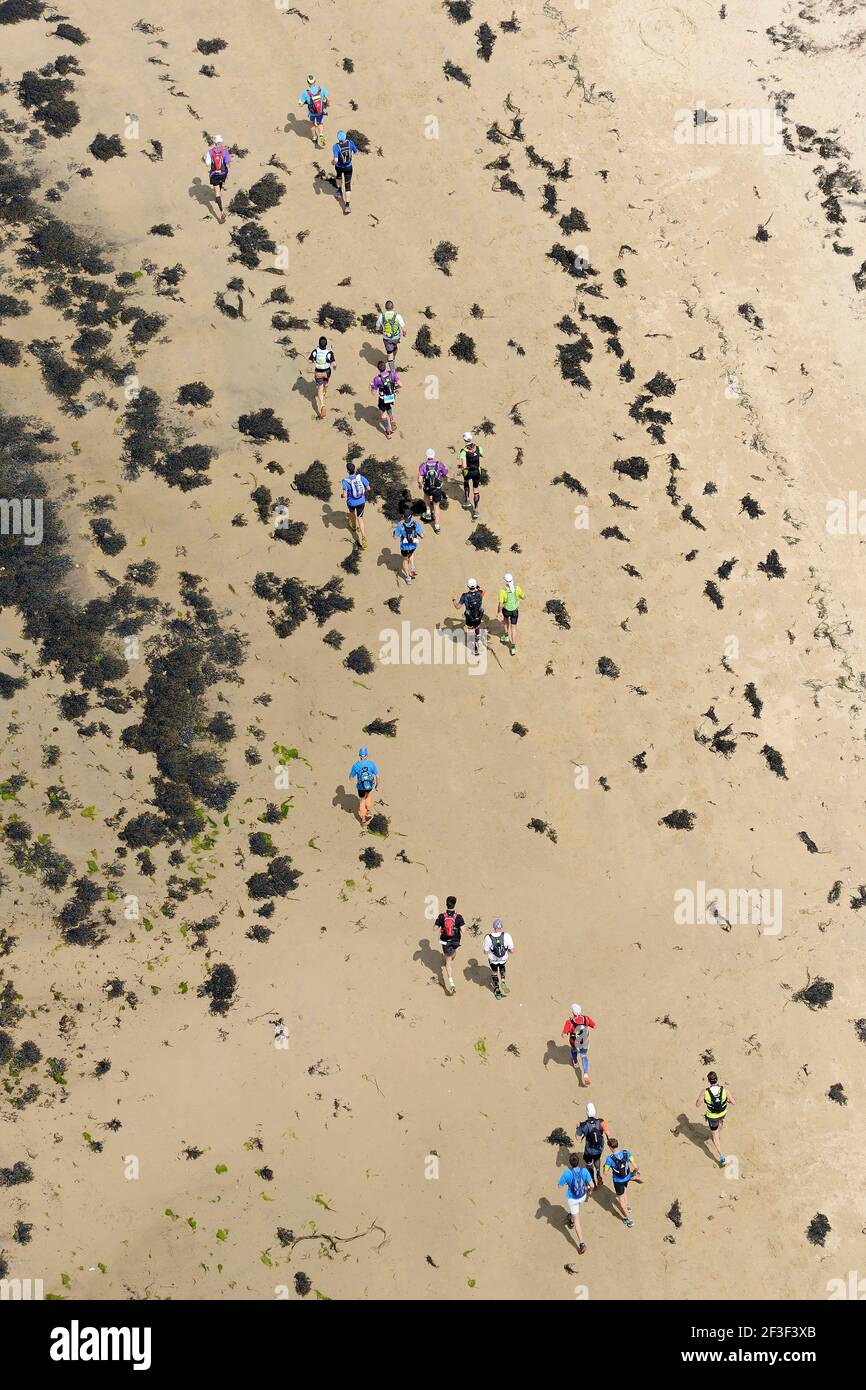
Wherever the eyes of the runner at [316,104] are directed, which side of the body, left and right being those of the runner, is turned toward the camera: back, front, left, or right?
back

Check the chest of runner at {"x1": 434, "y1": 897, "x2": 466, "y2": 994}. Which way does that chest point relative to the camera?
away from the camera

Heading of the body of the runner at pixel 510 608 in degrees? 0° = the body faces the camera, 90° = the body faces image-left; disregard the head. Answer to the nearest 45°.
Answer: approximately 180°

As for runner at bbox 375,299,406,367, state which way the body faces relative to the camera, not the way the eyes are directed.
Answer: away from the camera

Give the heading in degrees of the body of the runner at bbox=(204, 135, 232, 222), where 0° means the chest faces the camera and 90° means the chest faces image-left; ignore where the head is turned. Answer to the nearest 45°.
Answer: approximately 180°

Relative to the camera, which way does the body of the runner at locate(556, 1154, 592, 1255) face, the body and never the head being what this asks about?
away from the camera

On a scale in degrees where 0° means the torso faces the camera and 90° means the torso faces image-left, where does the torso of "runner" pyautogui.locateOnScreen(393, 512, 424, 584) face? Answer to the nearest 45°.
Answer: approximately 180°
